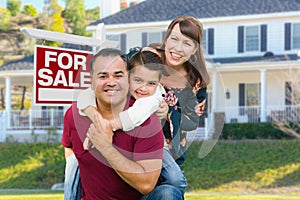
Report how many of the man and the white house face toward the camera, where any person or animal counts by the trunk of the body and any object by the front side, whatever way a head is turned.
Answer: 2

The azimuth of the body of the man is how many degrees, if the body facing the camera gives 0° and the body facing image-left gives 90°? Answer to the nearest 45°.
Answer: approximately 0°

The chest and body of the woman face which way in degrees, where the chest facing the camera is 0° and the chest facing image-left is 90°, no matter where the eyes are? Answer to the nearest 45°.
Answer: approximately 45°

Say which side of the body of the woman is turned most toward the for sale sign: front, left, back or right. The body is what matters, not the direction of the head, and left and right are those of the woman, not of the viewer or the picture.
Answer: right

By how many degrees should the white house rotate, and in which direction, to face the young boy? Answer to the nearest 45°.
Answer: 0° — it already faces them
